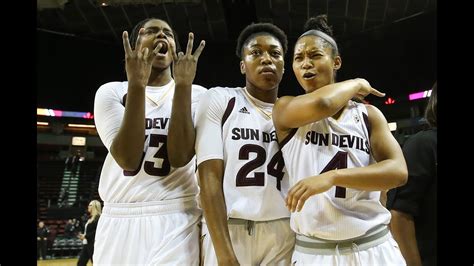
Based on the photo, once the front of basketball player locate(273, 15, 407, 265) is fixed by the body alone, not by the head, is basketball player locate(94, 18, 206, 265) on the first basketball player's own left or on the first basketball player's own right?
on the first basketball player's own right

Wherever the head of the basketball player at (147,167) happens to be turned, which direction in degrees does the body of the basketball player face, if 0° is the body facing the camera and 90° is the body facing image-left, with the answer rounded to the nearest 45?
approximately 0°

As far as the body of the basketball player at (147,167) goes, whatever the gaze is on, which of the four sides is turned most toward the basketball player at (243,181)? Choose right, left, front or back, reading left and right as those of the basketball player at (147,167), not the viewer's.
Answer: left

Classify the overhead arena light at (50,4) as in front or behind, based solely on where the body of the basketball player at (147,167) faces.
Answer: behind

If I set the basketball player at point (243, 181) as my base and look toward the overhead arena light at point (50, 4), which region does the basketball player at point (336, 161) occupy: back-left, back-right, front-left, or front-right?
back-right

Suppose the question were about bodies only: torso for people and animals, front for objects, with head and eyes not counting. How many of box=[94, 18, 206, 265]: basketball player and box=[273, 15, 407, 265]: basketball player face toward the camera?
2

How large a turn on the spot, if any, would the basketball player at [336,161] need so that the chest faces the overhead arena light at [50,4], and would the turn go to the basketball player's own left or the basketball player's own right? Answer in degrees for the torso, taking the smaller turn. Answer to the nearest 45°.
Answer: approximately 135° to the basketball player's own right

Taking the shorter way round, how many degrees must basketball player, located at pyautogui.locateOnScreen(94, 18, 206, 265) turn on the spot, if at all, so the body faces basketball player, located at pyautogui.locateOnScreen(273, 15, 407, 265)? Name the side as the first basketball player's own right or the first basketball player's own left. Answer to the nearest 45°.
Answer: approximately 45° to the first basketball player's own left
